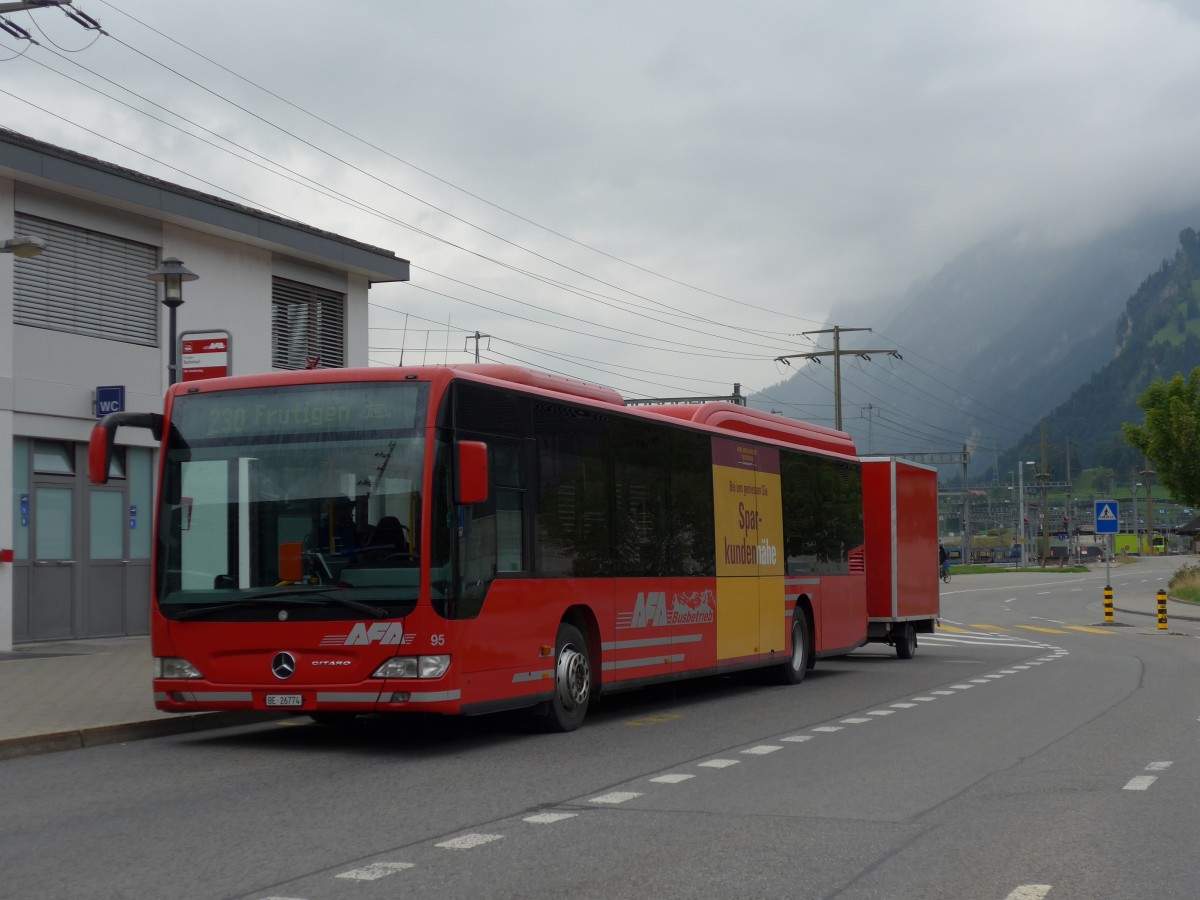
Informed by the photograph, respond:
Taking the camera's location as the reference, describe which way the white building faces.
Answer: facing the viewer and to the right of the viewer

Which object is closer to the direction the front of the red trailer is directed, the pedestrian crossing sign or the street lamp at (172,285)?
the street lamp

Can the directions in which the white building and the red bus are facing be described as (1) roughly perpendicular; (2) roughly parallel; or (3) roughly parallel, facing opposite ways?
roughly perpendicular

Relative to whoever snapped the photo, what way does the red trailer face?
facing the viewer and to the left of the viewer

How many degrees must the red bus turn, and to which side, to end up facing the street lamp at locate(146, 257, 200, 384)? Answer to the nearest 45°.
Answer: approximately 90° to its right

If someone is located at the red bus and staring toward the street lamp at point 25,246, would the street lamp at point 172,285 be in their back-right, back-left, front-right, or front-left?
front-right

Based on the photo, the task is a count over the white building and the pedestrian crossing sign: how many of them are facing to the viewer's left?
0

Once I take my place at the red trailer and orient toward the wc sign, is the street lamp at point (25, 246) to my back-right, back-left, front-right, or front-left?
front-left

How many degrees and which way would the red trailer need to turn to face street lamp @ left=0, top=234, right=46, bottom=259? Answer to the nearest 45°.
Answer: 0° — it already faces it

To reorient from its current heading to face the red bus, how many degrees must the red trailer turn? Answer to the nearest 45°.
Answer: approximately 45° to its left

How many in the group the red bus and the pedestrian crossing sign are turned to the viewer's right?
0

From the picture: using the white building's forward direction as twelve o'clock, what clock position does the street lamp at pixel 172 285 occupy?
The street lamp is roughly at 1 o'clock from the white building.

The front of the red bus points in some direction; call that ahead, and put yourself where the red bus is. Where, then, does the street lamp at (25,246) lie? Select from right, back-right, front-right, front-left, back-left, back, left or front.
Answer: right

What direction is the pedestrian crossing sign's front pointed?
toward the camera

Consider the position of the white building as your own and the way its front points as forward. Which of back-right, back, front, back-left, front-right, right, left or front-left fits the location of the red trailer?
front-left
